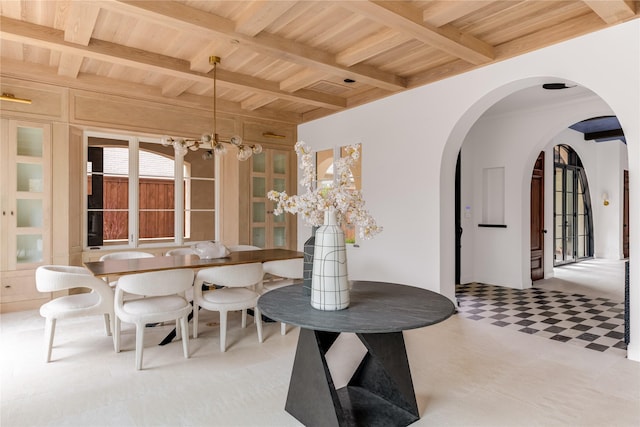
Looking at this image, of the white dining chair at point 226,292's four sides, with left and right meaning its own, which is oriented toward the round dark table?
back

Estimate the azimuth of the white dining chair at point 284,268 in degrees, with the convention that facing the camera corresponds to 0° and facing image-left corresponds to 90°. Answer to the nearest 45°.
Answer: approximately 135°

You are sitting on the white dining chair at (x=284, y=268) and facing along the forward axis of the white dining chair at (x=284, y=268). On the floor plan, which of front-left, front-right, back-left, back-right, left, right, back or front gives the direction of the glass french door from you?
right

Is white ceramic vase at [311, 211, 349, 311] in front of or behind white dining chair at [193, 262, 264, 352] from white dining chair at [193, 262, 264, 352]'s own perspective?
behind

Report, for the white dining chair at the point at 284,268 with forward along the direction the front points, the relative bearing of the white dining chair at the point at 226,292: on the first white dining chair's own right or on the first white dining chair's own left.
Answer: on the first white dining chair's own left

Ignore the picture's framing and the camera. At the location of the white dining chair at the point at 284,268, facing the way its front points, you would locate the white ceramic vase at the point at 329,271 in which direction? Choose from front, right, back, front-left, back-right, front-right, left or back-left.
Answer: back-left

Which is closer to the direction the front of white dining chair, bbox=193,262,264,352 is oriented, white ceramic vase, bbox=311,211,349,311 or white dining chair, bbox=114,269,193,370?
the white dining chair

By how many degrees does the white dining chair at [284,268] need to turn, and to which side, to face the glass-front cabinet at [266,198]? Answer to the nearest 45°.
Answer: approximately 45° to its right

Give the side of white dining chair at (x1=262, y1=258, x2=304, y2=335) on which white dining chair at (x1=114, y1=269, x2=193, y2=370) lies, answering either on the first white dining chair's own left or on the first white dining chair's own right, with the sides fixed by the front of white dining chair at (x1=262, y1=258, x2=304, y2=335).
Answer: on the first white dining chair's own left

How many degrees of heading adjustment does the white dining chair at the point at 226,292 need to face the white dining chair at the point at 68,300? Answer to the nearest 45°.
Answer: approximately 45° to its left

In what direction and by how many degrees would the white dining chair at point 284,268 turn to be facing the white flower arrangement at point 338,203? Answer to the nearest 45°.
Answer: approximately 135° to its left

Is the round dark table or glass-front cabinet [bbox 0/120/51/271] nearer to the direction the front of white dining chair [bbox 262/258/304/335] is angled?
the glass-front cabinet

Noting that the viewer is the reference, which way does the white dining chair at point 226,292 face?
facing away from the viewer and to the left of the viewer

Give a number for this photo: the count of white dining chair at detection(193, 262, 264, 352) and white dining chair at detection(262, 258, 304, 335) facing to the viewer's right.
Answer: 0
